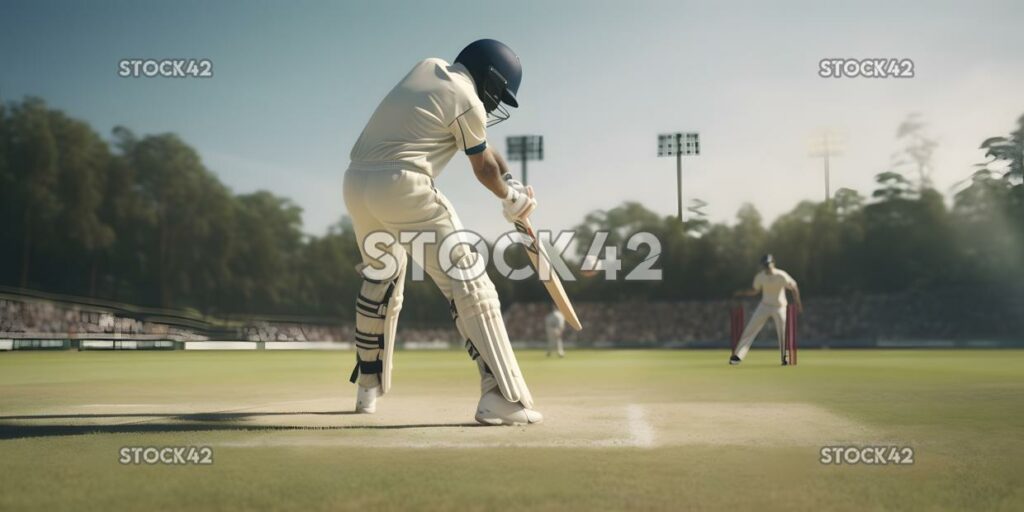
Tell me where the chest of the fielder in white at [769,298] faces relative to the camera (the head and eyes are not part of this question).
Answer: toward the camera

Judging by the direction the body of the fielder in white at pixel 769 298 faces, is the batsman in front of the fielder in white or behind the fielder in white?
in front

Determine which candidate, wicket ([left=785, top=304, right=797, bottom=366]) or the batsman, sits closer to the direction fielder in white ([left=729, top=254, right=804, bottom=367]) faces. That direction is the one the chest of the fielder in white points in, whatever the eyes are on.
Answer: the batsman
